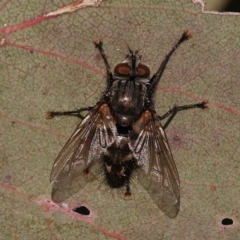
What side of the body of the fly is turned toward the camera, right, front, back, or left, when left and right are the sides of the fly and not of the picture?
back
